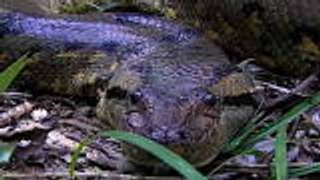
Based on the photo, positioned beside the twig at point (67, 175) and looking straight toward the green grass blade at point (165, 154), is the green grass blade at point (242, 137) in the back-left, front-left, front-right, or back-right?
front-left

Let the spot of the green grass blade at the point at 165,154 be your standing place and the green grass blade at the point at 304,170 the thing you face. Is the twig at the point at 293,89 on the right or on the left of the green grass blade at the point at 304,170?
left

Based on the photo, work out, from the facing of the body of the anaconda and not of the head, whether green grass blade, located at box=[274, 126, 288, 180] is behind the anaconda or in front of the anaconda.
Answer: in front

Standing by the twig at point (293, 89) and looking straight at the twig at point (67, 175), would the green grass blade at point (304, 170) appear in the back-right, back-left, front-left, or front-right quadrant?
front-left

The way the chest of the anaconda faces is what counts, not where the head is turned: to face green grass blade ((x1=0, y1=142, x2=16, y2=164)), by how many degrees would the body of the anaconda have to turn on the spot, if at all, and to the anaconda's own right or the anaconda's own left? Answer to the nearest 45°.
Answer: approximately 45° to the anaconda's own right

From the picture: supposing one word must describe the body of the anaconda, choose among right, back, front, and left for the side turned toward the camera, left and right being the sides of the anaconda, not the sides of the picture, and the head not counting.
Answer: front

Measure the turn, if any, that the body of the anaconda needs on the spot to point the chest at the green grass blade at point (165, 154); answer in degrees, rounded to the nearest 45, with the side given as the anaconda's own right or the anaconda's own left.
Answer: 0° — it already faces it
